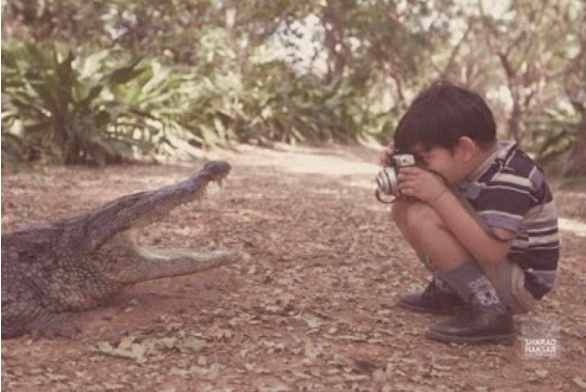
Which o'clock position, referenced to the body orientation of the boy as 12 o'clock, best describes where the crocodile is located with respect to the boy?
The crocodile is roughly at 12 o'clock from the boy.

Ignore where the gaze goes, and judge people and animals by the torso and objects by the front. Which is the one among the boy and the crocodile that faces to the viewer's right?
the crocodile

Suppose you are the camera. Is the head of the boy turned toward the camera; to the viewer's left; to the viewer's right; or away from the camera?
to the viewer's left

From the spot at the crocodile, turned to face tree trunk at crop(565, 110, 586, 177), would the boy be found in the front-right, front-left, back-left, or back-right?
front-right

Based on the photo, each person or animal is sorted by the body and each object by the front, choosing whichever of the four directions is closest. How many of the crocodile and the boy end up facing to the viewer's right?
1

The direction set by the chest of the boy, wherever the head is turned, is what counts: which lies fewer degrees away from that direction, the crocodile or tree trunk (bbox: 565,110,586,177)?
the crocodile

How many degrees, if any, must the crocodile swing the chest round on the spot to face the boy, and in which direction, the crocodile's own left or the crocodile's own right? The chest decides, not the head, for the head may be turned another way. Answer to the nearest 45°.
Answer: approximately 45° to the crocodile's own right

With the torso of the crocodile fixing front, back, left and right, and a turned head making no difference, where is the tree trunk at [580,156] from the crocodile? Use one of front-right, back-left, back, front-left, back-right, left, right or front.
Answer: front-left

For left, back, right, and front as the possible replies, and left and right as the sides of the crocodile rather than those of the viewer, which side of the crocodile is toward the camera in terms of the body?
right

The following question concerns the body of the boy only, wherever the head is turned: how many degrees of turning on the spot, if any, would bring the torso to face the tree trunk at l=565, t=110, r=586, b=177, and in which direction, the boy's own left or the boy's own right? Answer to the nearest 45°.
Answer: approximately 90° to the boy's own right

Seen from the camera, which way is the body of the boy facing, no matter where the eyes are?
to the viewer's left
